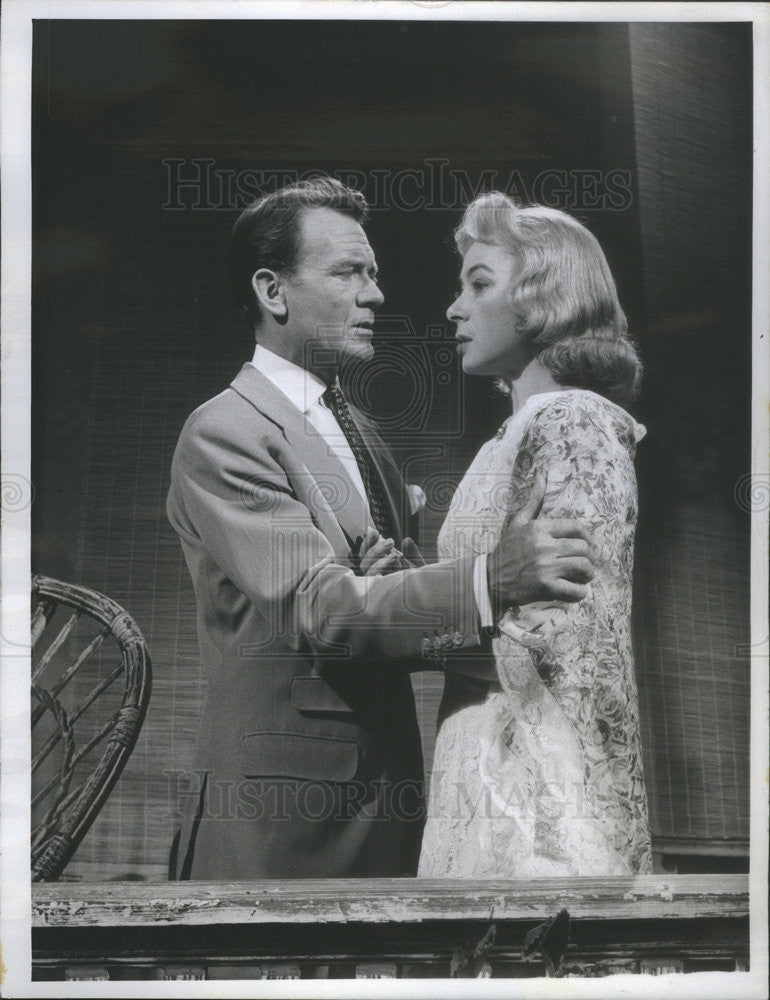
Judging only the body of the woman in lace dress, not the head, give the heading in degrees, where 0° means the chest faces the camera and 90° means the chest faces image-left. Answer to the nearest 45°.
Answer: approximately 90°

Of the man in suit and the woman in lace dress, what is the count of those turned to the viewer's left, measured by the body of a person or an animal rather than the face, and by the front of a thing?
1

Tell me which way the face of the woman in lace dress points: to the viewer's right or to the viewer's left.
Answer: to the viewer's left

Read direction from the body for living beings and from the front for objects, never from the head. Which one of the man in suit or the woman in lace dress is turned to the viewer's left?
the woman in lace dress

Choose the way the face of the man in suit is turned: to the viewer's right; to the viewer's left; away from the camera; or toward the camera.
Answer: to the viewer's right

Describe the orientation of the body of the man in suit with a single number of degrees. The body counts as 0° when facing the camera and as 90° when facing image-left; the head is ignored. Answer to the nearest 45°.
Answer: approximately 315°
